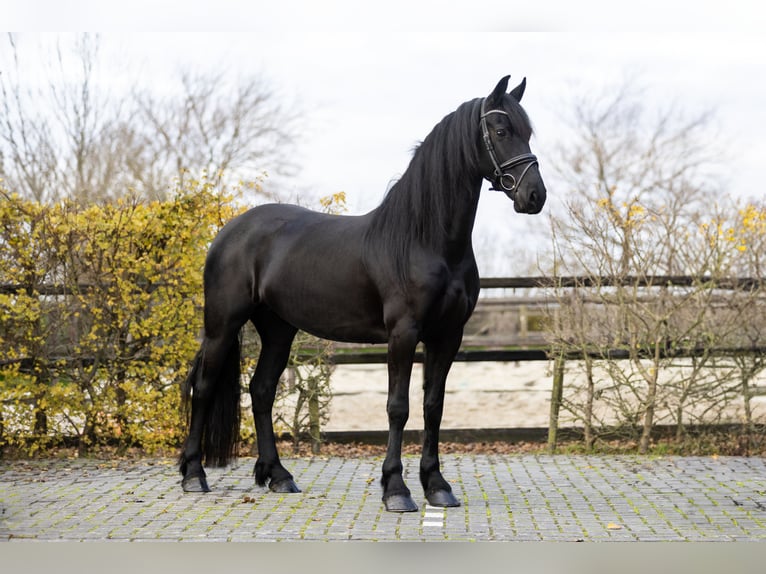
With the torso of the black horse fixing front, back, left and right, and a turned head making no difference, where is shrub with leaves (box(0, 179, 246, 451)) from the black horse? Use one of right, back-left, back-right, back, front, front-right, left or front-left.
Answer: back

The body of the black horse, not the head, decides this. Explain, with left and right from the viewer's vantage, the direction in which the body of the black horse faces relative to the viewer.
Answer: facing the viewer and to the right of the viewer
